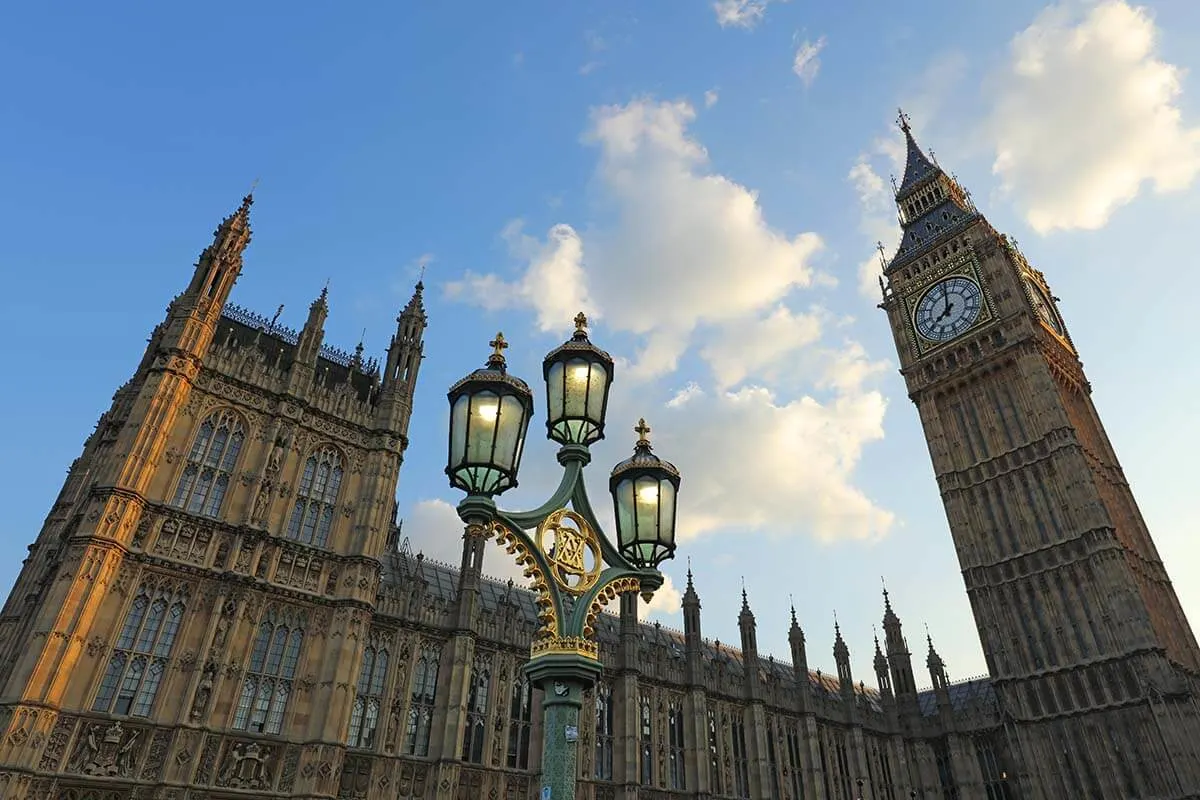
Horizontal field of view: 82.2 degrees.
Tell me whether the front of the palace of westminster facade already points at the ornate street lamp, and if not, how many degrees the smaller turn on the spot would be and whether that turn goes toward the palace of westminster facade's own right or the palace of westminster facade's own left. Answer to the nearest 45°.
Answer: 0° — it already faces it

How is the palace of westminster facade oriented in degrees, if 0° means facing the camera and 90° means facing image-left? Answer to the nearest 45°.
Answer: approximately 315°
